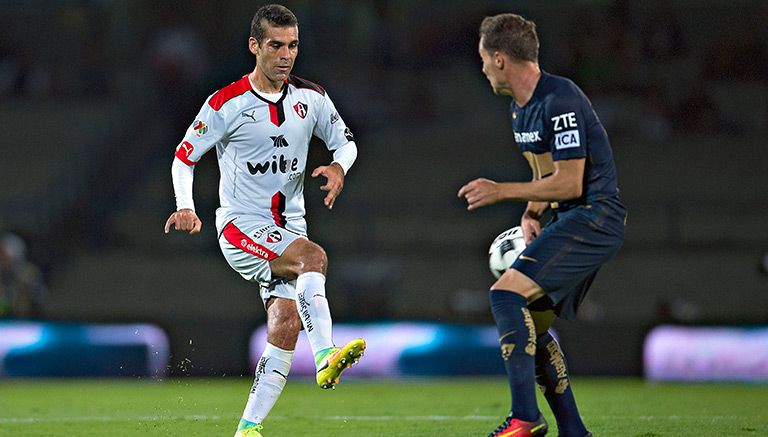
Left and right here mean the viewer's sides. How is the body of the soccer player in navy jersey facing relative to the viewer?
facing to the left of the viewer

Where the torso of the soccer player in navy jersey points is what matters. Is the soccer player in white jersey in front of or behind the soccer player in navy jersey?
in front

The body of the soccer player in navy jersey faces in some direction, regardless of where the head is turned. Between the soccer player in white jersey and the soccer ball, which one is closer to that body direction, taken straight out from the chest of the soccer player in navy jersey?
the soccer player in white jersey

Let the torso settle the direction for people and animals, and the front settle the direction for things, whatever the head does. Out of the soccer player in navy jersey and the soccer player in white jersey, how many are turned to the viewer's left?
1

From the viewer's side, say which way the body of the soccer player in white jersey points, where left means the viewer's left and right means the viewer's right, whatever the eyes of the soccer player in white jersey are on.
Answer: facing the viewer and to the right of the viewer

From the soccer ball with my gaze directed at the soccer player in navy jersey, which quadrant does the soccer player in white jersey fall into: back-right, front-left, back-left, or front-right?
back-right

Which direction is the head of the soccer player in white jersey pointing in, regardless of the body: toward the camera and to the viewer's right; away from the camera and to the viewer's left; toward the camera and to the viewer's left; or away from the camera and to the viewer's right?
toward the camera and to the viewer's right

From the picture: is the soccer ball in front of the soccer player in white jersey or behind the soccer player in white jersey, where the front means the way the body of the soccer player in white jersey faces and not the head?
in front
